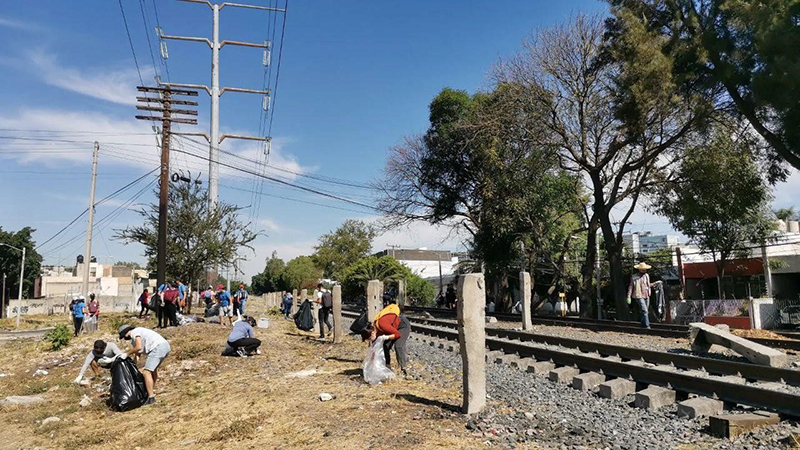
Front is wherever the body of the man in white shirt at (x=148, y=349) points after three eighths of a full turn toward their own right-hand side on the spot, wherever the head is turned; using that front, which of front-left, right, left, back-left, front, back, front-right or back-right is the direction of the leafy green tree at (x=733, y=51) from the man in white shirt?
front-right

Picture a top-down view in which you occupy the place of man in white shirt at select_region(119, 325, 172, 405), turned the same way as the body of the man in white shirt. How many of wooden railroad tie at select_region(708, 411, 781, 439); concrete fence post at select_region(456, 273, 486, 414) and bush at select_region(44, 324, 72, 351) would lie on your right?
1

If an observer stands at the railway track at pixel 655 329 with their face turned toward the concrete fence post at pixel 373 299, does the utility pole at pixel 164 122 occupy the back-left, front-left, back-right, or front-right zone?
front-right

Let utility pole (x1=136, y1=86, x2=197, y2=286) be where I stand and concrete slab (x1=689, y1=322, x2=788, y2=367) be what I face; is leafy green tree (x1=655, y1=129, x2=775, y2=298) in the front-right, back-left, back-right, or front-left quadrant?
front-left

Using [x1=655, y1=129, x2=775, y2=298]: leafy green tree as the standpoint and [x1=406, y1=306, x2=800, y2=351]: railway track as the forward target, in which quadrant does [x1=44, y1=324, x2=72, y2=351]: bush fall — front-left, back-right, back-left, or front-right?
front-right

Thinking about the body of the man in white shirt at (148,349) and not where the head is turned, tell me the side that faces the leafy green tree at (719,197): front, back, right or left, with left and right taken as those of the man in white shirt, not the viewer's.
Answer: back

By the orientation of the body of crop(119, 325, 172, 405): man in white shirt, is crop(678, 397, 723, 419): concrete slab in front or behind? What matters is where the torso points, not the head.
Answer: behind

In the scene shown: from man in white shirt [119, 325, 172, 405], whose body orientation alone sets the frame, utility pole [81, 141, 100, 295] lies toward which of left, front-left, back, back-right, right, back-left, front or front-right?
right

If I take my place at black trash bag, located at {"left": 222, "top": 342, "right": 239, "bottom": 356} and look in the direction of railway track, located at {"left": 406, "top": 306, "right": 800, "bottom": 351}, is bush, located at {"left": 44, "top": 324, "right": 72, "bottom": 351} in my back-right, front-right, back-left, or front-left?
back-left

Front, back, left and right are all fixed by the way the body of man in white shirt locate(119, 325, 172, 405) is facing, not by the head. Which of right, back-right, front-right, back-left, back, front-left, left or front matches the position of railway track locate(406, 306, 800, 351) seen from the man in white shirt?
back

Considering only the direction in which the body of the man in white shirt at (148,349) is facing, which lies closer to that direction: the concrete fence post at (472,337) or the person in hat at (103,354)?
the person in hat

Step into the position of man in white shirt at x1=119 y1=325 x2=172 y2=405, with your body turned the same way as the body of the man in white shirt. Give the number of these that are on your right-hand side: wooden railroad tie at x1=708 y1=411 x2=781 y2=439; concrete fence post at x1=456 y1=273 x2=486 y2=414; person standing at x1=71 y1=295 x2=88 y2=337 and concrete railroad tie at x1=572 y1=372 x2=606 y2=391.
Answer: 1

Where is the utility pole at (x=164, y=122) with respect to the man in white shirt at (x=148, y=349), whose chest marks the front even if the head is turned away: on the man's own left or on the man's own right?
on the man's own right

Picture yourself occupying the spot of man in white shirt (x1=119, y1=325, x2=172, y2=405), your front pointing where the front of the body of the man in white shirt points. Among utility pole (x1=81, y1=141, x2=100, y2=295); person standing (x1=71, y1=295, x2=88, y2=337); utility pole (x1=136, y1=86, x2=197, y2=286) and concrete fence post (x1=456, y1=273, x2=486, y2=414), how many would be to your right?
3

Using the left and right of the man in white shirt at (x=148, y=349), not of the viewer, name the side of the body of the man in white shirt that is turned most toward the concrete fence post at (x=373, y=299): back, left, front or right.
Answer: back

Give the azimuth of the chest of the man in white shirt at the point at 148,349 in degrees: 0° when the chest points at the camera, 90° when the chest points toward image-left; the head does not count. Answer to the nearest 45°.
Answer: approximately 90°

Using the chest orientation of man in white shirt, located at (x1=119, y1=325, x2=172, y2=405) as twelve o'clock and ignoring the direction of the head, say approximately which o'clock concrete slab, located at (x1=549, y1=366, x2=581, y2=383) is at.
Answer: The concrete slab is roughly at 7 o'clock from the man in white shirt.

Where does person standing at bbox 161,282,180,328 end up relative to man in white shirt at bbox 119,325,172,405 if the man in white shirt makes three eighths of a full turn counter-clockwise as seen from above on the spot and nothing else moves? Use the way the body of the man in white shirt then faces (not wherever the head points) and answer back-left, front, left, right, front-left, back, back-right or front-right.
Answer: back-left
